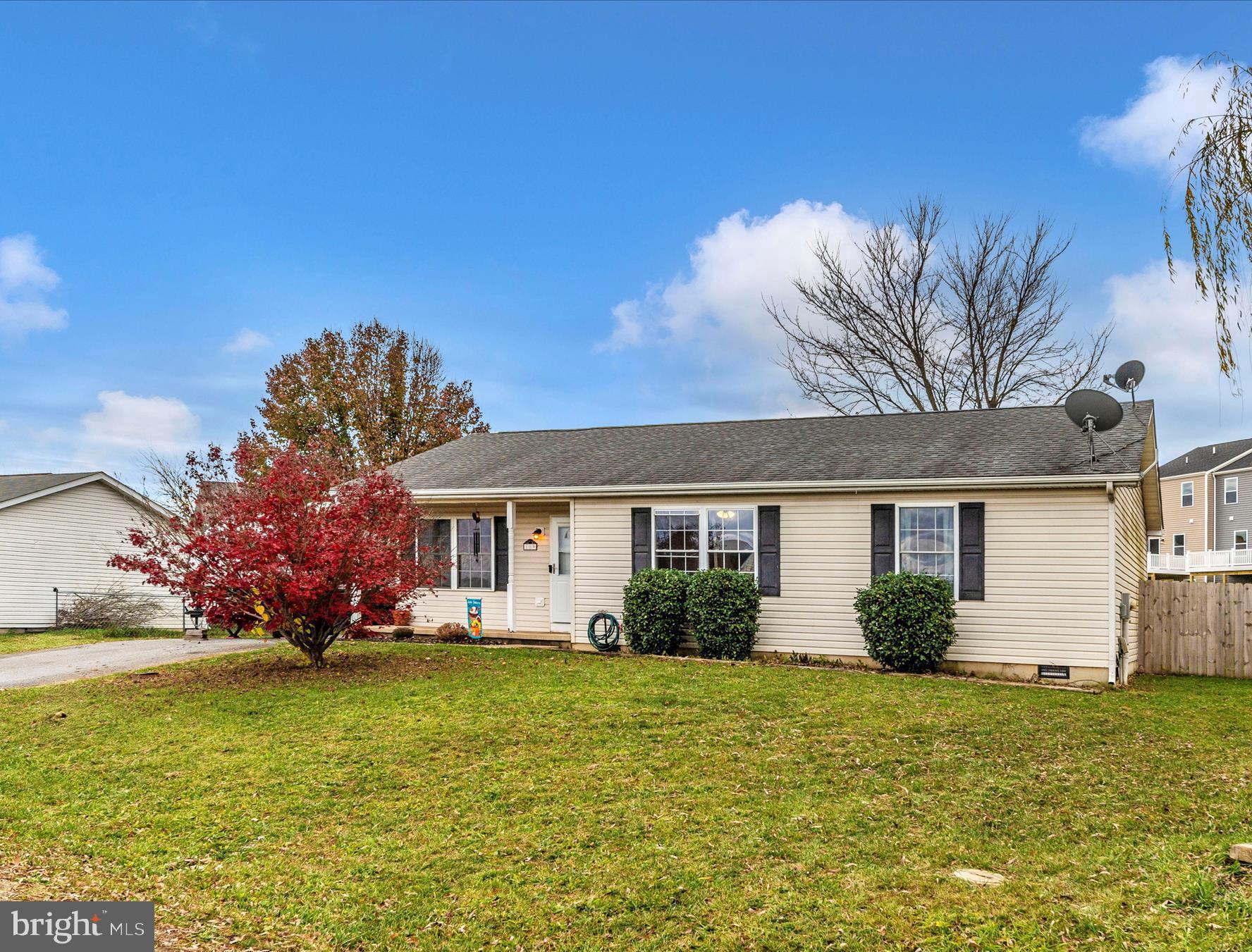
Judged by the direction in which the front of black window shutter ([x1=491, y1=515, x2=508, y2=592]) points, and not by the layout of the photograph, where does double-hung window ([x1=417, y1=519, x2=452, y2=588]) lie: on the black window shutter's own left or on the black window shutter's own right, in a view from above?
on the black window shutter's own right

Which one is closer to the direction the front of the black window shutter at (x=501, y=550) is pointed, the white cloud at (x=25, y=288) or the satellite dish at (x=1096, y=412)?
the satellite dish

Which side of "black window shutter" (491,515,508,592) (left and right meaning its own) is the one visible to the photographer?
front
